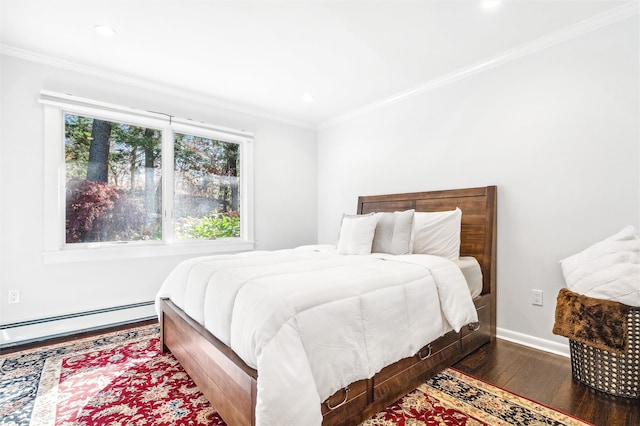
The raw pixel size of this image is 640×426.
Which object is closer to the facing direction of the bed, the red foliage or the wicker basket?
the red foliage

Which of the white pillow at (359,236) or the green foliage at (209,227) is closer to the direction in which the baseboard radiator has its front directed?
the white pillow

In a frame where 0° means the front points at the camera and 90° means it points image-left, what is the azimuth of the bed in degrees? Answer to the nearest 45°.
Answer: approximately 45°

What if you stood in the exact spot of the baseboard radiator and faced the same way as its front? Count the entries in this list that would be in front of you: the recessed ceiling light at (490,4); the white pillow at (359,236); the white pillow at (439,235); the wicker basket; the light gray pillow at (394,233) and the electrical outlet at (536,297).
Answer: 6

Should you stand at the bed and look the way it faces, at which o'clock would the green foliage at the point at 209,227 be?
The green foliage is roughly at 3 o'clock from the bed.

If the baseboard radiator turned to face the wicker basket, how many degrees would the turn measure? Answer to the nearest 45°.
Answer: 0° — it already faces it

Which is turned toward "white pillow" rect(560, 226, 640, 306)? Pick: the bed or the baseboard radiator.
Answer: the baseboard radiator

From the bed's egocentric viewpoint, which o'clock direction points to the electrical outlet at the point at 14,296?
The electrical outlet is roughly at 2 o'clock from the bed.

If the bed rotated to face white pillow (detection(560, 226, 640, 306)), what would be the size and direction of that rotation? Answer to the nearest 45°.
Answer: approximately 135° to its left

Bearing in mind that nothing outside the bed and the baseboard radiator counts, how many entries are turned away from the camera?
0
